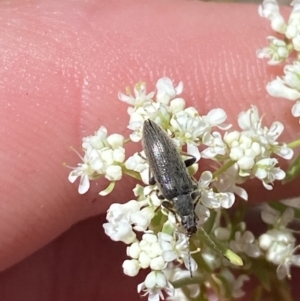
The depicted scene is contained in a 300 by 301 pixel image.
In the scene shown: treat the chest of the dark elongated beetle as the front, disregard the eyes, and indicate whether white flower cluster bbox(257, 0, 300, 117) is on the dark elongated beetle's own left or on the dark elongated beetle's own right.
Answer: on the dark elongated beetle's own left

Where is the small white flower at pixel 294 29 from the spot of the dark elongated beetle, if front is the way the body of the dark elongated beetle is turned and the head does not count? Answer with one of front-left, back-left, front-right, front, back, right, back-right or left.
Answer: left

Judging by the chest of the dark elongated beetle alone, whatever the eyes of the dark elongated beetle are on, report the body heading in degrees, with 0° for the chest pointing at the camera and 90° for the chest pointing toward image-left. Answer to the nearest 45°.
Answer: approximately 0°
